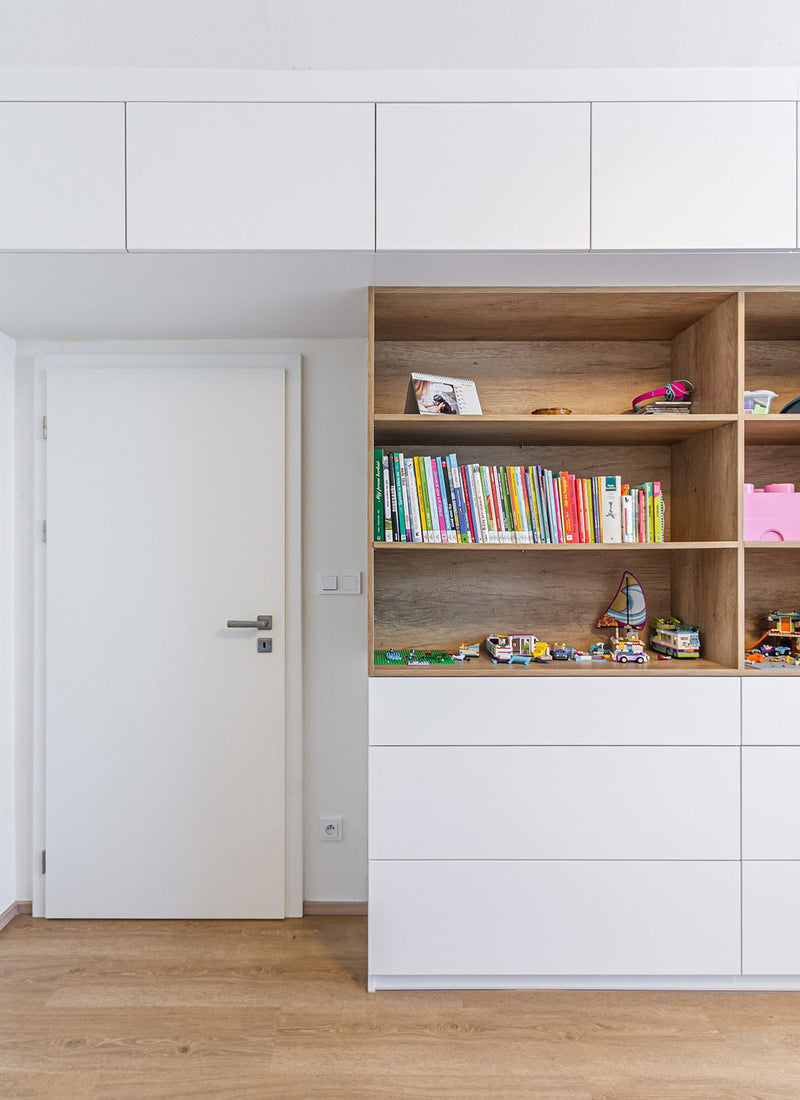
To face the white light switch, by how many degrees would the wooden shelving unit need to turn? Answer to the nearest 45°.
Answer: approximately 90° to its right

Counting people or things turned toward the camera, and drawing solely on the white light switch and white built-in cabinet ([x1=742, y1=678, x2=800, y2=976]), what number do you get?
2

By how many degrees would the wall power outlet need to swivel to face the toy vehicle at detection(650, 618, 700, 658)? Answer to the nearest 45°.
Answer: approximately 90° to its left

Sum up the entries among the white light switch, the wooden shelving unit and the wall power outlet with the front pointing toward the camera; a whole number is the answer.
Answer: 3

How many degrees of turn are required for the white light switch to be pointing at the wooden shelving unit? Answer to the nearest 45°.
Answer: approximately 90° to its left

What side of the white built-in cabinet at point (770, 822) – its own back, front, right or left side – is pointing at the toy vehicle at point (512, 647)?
right

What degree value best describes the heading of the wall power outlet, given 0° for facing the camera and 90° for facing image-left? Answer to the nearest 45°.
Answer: approximately 0°

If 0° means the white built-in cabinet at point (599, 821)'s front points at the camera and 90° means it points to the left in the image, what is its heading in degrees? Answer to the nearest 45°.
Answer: approximately 0°
